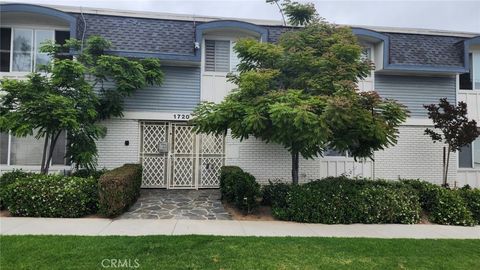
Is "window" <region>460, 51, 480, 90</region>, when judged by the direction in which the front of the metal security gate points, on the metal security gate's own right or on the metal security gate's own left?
on the metal security gate's own left

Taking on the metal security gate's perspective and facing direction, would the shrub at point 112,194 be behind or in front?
in front

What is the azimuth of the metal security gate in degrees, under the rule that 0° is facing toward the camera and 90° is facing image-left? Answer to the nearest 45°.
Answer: approximately 0°

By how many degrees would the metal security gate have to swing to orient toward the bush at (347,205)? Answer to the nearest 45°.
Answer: approximately 45° to its left

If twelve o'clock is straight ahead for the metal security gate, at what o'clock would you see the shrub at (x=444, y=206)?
The shrub is roughly at 10 o'clock from the metal security gate.

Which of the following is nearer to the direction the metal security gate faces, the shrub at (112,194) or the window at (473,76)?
the shrub

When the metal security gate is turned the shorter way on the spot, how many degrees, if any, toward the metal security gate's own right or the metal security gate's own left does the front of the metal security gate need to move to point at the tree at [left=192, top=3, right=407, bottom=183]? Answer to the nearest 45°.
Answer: approximately 45° to the metal security gate's own left

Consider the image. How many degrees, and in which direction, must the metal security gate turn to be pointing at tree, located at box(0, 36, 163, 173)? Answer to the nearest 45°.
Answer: approximately 45° to its right

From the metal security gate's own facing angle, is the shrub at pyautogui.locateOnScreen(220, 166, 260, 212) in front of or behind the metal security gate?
in front
